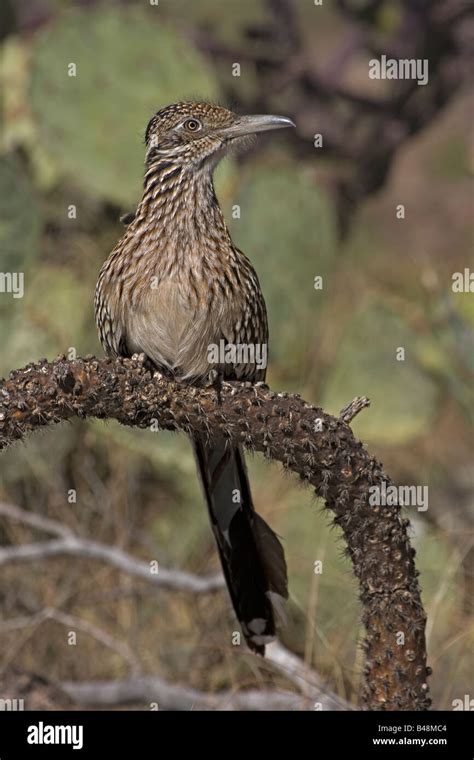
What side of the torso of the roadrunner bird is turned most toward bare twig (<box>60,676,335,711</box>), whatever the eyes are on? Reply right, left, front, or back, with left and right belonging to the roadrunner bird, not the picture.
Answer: back

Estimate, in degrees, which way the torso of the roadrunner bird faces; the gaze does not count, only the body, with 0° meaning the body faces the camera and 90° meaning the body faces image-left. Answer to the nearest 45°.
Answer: approximately 0°
